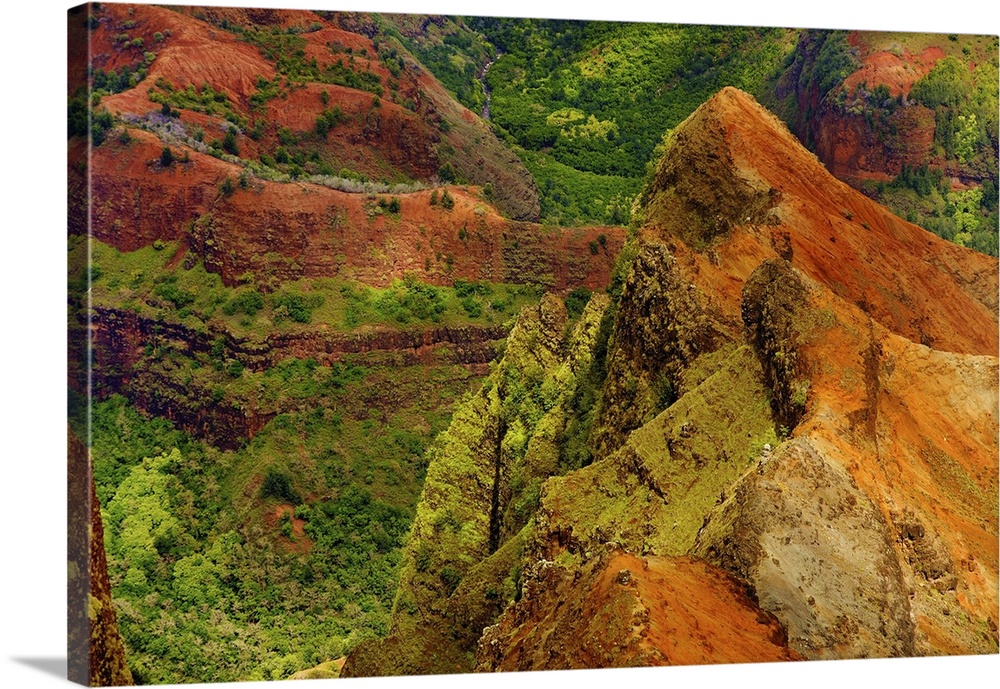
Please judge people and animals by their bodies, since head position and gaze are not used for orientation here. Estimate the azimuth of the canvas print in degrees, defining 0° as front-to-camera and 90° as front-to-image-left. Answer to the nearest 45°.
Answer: approximately 315°
